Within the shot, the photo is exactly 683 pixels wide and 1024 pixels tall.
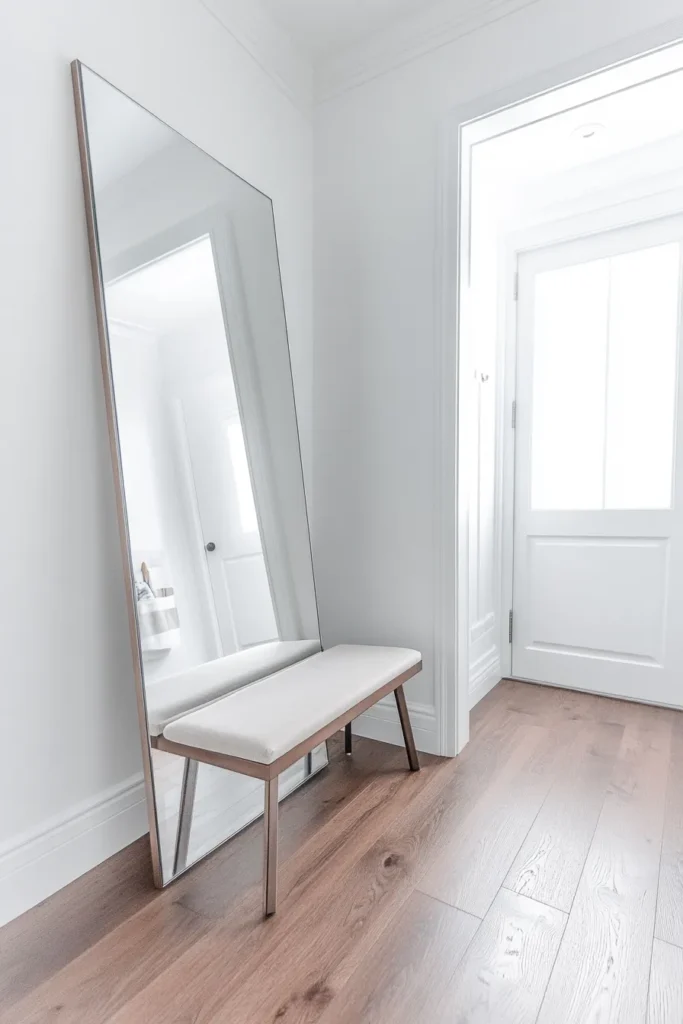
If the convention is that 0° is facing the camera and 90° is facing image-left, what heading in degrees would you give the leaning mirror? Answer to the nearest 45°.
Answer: approximately 315°

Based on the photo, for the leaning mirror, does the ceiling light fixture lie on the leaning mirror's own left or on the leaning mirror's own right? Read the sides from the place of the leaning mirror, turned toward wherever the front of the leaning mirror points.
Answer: on the leaning mirror's own left

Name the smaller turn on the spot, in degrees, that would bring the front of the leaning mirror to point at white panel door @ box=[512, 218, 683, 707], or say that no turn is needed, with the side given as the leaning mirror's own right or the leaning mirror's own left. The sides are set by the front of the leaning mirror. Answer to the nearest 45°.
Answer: approximately 45° to the leaning mirror's own left
